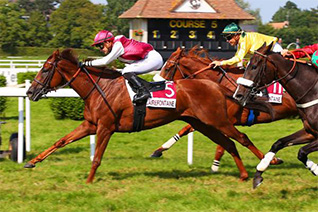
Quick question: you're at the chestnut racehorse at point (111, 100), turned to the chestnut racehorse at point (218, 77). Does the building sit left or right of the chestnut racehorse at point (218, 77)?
left

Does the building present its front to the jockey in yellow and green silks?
yes

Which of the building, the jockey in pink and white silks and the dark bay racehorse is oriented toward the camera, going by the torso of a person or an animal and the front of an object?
the building

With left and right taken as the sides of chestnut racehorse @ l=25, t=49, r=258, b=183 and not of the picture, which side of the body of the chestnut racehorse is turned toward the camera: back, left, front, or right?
left

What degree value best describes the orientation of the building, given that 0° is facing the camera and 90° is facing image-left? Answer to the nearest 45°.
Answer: approximately 0°

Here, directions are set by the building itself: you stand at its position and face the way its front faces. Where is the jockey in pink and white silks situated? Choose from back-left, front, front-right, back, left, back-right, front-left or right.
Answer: front

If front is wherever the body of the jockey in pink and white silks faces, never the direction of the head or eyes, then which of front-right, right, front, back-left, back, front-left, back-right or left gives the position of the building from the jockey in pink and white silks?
right

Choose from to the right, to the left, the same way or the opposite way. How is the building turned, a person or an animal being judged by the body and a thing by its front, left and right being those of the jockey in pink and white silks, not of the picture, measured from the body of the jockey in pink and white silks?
to the left

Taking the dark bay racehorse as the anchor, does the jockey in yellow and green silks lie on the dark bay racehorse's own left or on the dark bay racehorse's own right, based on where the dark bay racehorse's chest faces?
on the dark bay racehorse's own right

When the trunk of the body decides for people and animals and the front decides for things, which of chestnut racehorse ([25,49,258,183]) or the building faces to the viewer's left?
the chestnut racehorse

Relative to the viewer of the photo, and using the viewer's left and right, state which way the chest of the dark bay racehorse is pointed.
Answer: facing to the left of the viewer

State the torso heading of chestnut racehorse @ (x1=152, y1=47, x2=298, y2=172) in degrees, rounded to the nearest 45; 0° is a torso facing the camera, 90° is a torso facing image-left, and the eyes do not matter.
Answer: approximately 90°

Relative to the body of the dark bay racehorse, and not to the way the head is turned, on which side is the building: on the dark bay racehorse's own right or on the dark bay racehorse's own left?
on the dark bay racehorse's own right

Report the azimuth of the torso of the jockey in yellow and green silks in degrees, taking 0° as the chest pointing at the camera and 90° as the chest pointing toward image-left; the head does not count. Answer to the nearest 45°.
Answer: approximately 90°

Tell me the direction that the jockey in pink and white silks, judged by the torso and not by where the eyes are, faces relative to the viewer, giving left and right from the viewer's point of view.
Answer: facing to the left of the viewer

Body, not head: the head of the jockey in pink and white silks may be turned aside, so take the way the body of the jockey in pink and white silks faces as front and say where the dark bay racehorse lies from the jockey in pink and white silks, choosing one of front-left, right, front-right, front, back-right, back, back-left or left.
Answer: back-left
